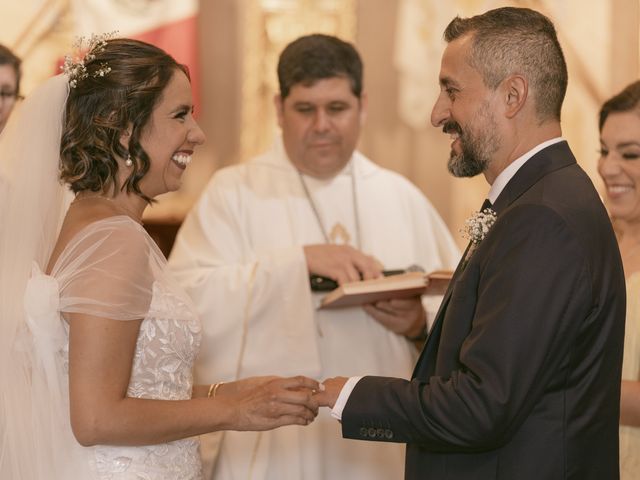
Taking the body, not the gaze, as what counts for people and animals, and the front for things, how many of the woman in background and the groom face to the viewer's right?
0

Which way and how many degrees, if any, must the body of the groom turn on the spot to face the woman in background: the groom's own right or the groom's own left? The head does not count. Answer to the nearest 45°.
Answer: approximately 90° to the groom's own right

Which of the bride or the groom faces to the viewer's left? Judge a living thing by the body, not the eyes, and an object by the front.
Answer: the groom

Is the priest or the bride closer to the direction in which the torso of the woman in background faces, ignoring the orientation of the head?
the bride

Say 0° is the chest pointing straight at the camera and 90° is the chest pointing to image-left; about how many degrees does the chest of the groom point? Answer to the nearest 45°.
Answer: approximately 90°

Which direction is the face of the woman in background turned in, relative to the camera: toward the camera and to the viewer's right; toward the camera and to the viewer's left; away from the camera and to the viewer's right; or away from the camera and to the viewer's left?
toward the camera and to the viewer's left

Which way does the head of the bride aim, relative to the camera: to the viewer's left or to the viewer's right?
to the viewer's right

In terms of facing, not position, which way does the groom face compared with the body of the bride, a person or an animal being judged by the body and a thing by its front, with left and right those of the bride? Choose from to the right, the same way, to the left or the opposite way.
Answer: the opposite way

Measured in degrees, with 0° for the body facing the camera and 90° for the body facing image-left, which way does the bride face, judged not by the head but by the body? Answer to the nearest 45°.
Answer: approximately 270°

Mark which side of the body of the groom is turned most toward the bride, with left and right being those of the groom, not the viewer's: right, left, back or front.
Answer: front

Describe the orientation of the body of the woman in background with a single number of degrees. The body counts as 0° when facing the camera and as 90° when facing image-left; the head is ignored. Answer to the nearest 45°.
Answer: approximately 45°

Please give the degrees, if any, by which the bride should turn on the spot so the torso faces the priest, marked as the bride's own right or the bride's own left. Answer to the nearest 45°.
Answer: approximately 45° to the bride's own left

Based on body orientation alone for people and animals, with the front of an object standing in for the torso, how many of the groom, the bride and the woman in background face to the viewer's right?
1

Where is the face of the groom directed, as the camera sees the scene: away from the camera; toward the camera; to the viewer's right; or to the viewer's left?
to the viewer's left
